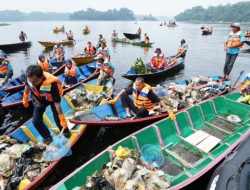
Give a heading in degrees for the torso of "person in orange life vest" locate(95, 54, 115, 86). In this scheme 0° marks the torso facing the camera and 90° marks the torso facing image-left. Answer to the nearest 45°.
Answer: approximately 45°
